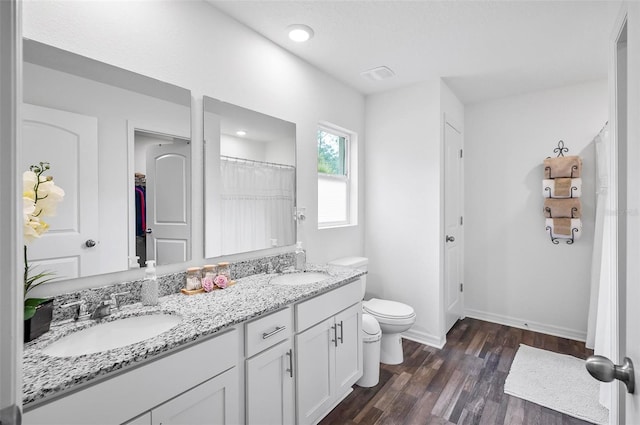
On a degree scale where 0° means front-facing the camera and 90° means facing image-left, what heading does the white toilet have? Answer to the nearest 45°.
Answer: approximately 315°

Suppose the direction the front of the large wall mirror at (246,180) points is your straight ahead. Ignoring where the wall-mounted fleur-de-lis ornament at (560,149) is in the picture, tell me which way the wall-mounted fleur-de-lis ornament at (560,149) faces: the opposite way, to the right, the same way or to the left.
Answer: to the right

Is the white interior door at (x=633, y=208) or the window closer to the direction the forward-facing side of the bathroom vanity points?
the white interior door

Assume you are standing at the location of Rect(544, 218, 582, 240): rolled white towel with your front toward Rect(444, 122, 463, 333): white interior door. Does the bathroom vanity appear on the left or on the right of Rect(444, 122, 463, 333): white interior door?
left

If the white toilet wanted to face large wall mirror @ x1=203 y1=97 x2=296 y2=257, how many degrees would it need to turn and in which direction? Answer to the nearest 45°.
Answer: approximately 90° to its right
